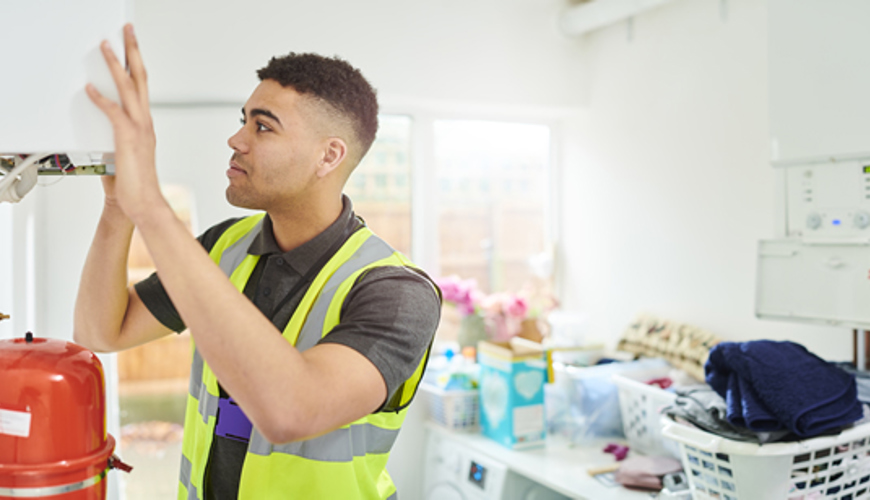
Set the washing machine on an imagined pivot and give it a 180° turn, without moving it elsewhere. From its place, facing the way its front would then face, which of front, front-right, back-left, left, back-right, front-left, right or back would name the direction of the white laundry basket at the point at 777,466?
right

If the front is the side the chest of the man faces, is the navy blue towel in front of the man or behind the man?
behind

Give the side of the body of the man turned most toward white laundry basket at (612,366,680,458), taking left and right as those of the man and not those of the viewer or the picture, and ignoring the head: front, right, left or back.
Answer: back

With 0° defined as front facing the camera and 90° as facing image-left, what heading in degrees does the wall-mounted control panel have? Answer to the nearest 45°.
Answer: approximately 45°

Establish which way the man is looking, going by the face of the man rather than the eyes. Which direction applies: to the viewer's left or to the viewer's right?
to the viewer's left

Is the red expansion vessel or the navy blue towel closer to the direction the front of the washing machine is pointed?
the red expansion vessel

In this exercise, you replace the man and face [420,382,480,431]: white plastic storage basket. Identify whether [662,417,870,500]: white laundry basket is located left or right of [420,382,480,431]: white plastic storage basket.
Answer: right

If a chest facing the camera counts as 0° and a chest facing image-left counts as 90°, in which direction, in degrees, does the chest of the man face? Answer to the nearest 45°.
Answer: approximately 45°

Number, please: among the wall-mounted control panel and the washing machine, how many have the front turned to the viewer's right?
0
